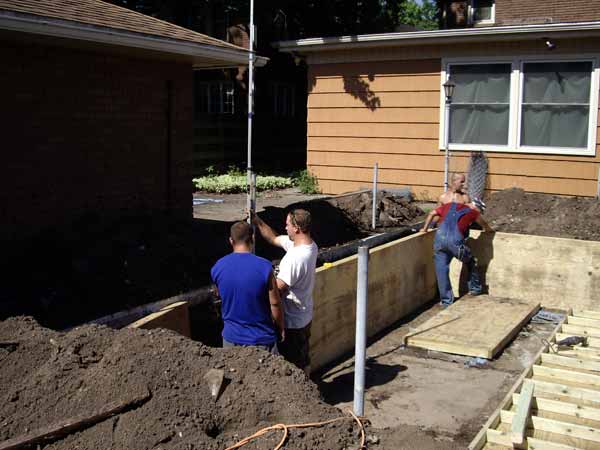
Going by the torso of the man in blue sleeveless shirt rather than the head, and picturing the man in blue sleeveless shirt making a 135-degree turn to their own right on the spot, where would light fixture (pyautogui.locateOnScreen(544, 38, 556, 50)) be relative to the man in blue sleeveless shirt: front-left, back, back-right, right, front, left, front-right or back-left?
left

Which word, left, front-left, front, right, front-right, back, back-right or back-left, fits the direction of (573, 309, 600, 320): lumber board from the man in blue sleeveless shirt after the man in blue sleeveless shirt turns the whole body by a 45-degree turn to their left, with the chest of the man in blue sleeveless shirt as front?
right

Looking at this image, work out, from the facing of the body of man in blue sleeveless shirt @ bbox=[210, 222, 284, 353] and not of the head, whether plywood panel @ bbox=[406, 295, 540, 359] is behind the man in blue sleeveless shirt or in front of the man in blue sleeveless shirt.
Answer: in front

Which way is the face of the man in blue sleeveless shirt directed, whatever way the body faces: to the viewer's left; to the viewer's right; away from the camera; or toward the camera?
away from the camera

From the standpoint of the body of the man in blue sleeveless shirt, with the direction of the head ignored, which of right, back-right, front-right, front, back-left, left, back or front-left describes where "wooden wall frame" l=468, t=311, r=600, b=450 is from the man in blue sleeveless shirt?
right

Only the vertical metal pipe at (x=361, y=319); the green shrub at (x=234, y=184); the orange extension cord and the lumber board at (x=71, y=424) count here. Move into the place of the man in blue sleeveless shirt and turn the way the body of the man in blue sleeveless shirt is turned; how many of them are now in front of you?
1

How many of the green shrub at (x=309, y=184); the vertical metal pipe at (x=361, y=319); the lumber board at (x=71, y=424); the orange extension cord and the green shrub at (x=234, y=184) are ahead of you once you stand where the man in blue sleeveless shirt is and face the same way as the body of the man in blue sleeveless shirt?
2

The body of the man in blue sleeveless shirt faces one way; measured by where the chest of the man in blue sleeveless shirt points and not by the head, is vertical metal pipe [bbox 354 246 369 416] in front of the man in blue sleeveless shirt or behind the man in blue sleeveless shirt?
behind

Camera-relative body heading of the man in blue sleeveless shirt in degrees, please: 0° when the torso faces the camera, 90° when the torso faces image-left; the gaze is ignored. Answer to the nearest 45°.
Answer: approximately 180°

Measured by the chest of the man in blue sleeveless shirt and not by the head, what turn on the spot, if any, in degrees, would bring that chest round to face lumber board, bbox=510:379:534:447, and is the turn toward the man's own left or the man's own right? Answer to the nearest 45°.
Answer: approximately 90° to the man's own right

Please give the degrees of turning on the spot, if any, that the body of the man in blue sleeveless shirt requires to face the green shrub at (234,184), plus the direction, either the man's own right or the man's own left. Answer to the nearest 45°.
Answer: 0° — they already face it

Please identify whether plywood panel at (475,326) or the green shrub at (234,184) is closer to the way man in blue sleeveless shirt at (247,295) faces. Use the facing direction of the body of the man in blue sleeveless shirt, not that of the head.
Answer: the green shrub

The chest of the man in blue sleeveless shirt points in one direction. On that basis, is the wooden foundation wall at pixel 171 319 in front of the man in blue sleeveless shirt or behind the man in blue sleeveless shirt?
in front

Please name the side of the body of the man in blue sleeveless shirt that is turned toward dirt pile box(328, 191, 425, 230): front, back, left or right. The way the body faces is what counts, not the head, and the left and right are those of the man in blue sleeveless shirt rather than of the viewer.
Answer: front

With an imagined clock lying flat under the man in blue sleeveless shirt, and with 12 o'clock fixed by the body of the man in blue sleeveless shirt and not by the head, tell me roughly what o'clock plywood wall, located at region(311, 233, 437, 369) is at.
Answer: The plywood wall is roughly at 1 o'clock from the man in blue sleeveless shirt.

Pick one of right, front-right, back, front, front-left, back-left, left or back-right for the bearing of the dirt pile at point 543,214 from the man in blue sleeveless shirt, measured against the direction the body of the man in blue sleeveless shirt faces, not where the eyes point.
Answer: front-right

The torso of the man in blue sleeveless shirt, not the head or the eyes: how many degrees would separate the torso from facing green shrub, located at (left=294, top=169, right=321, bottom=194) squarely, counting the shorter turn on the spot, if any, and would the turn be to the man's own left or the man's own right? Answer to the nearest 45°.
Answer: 0° — they already face it
